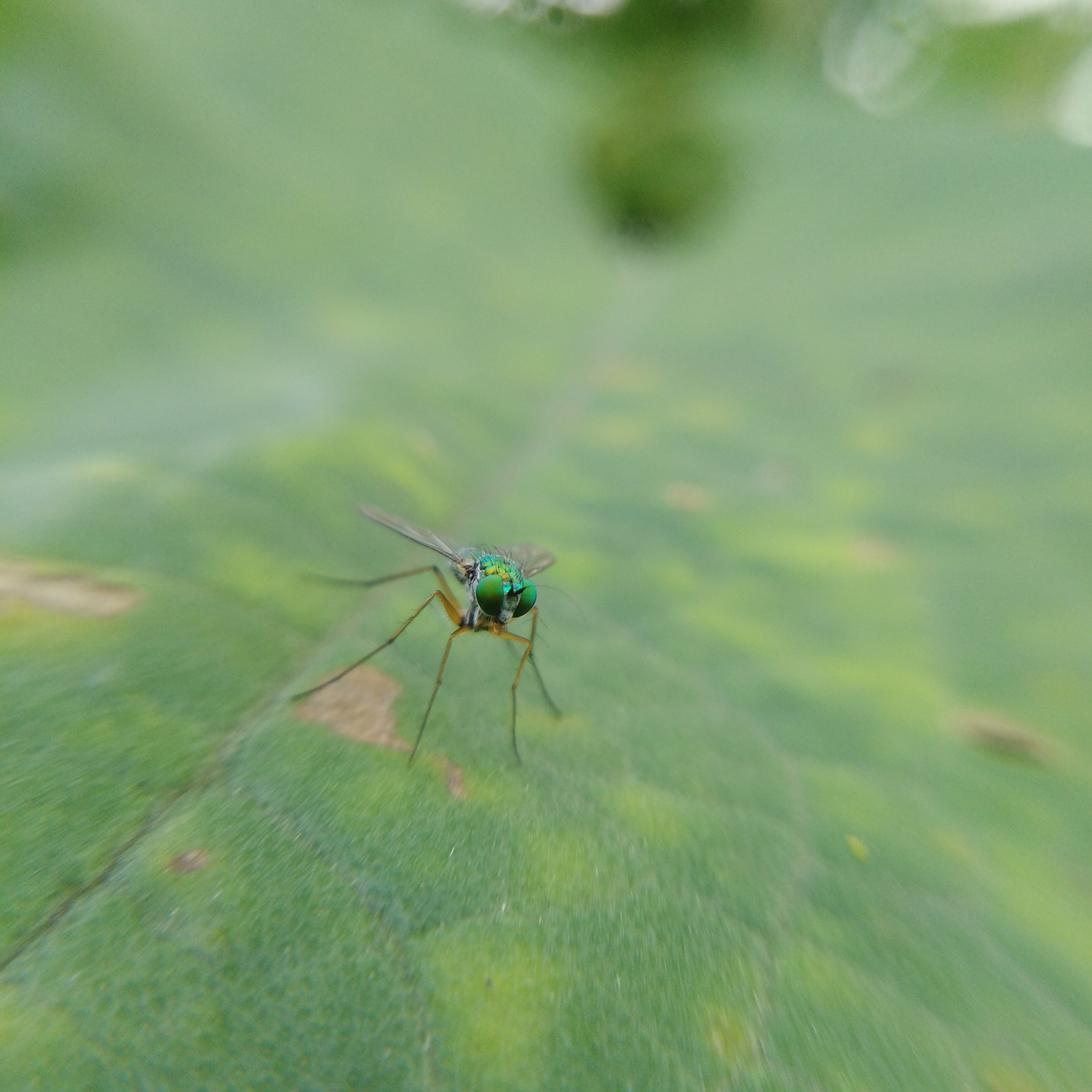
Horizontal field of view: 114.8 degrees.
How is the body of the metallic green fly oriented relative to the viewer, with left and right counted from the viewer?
facing the viewer and to the right of the viewer
